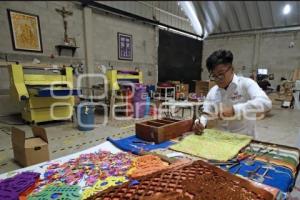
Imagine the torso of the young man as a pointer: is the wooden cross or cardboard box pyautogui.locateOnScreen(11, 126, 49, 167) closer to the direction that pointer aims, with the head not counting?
the cardboard box

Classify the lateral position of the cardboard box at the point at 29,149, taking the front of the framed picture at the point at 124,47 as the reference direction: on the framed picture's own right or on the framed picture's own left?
on the framed picture's own right

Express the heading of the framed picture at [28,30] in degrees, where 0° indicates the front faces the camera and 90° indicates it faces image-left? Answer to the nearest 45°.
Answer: approximately 315°

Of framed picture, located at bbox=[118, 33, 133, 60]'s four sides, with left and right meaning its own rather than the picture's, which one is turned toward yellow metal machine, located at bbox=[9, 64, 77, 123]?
right

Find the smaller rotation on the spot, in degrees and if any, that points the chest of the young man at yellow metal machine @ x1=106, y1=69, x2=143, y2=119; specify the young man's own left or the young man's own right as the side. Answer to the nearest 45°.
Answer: approximately 90° to the young man's own right

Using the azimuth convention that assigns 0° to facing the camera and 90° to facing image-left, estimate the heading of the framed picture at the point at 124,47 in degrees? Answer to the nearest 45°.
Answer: approximately 315°

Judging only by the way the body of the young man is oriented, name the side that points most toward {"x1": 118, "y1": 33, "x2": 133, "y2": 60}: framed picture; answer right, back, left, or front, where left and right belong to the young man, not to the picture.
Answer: right
